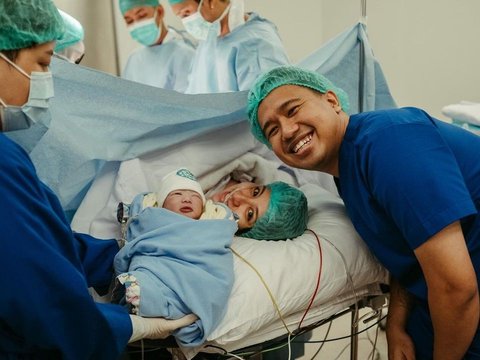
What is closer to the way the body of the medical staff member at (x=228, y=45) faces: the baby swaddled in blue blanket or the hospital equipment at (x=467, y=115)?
the baby swaddled in blue blanket

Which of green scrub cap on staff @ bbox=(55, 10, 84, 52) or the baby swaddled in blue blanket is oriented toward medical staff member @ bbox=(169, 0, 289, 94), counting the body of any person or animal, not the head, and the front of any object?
the green scrub cap on staff

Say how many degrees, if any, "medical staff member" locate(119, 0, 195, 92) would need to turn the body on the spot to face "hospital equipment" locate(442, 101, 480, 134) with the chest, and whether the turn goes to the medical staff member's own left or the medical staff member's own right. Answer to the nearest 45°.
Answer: approximately 90° to the medical staff member's own left

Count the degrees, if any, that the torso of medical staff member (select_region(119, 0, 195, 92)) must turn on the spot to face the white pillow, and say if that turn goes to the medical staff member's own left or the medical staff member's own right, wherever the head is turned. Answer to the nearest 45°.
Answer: approximately 45° to the medical staff member's own left

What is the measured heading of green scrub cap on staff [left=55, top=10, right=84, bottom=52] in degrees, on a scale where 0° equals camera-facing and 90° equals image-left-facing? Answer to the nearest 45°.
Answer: approximately 270°

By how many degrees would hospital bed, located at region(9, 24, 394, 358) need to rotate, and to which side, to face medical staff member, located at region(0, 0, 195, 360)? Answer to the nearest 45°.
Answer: approximately 90° to its left

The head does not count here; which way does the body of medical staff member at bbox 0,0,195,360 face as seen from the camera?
to the viewer's right

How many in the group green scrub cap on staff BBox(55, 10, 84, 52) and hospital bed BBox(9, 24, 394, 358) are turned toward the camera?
0

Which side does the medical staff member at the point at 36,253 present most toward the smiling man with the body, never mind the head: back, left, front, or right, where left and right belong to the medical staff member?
front

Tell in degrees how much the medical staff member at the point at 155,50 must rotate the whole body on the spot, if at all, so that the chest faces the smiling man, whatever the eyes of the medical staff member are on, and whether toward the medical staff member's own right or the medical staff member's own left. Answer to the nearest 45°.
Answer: approximately 45° to the medical staff member's own left

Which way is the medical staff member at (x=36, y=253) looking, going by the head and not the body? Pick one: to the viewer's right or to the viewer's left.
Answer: to the viewer's right
